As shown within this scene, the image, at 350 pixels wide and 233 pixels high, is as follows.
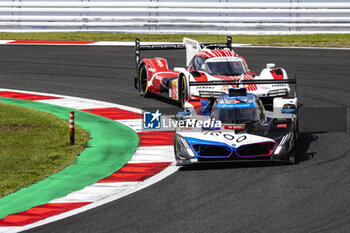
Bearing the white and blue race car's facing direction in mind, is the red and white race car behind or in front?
behind

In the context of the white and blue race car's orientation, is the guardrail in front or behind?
behind

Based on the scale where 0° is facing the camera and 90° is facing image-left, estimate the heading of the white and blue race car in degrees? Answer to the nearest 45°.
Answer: approximately 0°
